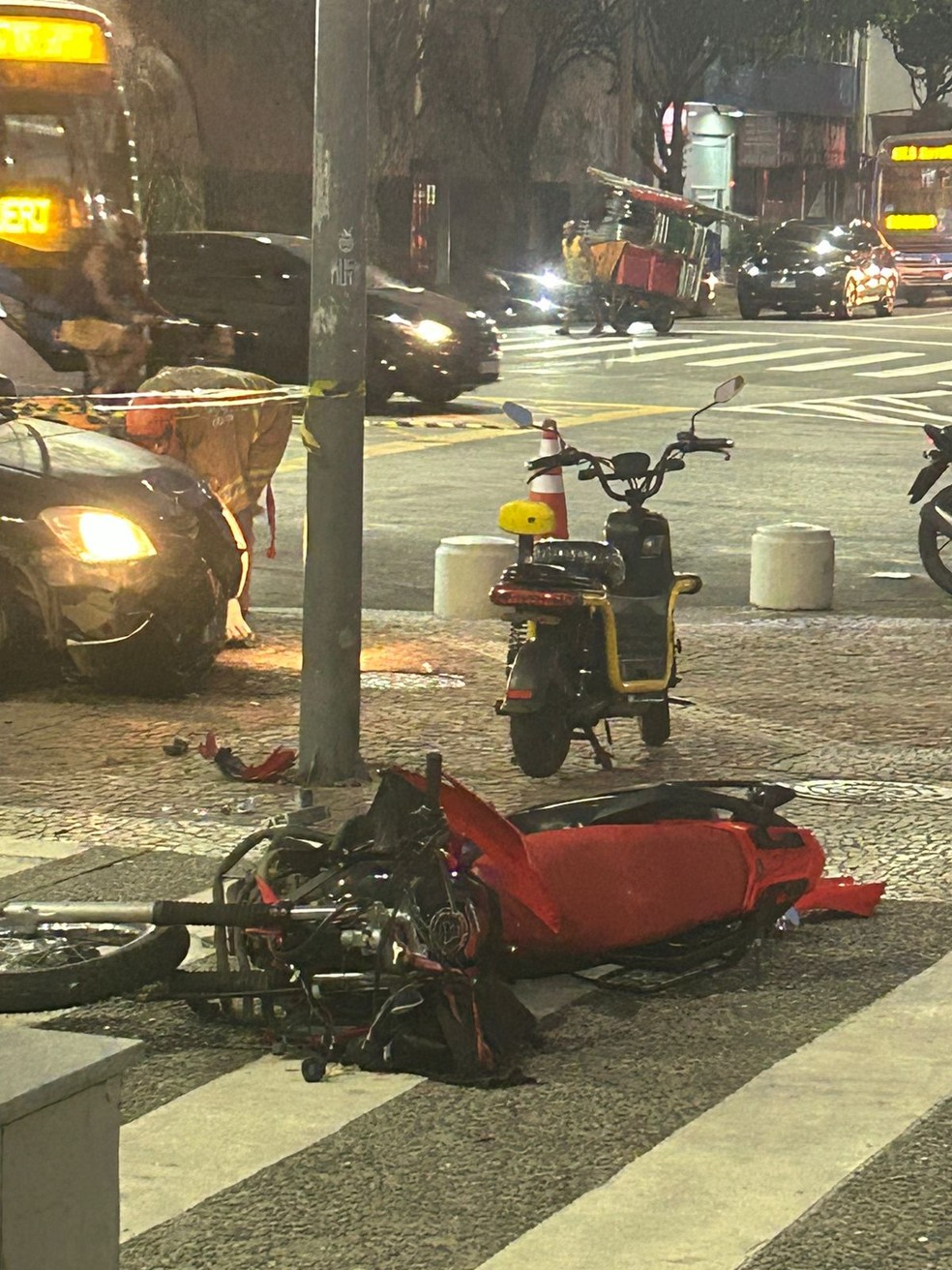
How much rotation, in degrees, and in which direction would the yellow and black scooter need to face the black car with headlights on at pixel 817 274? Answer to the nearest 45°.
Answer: approximately 45° to its left

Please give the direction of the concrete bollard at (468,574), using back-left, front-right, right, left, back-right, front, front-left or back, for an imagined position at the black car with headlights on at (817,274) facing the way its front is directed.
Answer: front-left

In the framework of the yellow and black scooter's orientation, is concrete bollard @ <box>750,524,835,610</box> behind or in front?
in front

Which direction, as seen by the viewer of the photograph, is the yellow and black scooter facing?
facing away from the viewer and to the right of the viewer

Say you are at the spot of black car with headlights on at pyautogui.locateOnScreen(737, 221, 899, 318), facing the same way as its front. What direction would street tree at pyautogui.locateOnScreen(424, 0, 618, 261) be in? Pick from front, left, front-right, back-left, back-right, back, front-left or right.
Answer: right

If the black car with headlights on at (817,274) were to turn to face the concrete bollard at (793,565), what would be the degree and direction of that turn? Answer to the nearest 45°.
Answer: approximately 45° to its left

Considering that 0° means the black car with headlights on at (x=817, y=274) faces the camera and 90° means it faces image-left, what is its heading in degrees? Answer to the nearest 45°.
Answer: approximately 45°

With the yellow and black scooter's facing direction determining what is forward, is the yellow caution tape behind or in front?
behind

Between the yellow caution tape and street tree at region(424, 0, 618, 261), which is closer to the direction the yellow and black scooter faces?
the street tree

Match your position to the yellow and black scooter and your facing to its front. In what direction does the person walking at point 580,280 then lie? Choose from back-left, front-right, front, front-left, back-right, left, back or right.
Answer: front-left

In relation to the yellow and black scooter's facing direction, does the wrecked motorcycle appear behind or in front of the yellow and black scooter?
behind

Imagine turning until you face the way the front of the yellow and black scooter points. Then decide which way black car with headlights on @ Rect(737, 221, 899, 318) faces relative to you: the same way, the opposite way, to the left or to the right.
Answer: the opposite way

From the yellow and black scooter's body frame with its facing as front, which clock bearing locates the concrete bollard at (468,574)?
The concrete bollard is roughly at 10 o'clock from the yellow and black scooter.
